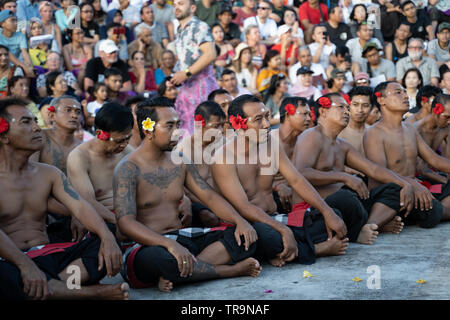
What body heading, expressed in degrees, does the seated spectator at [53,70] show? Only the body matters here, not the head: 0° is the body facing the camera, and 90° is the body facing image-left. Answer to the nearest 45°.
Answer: approximately 0°

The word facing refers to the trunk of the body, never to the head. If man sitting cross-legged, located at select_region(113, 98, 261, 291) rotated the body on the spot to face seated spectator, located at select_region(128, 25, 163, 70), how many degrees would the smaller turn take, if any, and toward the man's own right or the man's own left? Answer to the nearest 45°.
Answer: approximately 135° to the man's own left

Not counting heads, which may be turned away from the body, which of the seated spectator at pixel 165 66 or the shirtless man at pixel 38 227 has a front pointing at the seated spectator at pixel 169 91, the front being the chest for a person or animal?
the seated spectator at pixel 165 66

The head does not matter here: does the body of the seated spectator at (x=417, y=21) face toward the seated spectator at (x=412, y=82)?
yes

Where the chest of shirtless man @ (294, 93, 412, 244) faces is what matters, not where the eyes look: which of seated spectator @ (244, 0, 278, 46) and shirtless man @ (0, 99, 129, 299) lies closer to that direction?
the shirtless man

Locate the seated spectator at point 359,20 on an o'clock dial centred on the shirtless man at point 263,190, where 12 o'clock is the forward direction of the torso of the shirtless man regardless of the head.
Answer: The seated spectator is roughly at 8 o'clock from the shirtless man.

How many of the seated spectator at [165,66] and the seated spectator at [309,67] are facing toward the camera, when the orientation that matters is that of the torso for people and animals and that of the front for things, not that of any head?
2

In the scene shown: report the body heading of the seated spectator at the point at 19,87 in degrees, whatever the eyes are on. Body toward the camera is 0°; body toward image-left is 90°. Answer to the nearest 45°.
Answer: approximately 315°

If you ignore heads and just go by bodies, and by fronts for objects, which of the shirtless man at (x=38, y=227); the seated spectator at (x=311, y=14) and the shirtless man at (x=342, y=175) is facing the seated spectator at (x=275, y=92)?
the seated spectator at (x=311, y=14)

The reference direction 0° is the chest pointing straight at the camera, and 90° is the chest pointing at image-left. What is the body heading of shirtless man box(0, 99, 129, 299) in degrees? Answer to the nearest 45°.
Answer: approximately 315°

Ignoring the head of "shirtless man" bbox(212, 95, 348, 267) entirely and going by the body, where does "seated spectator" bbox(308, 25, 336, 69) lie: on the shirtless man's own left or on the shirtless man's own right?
on the shirtless man's own left
